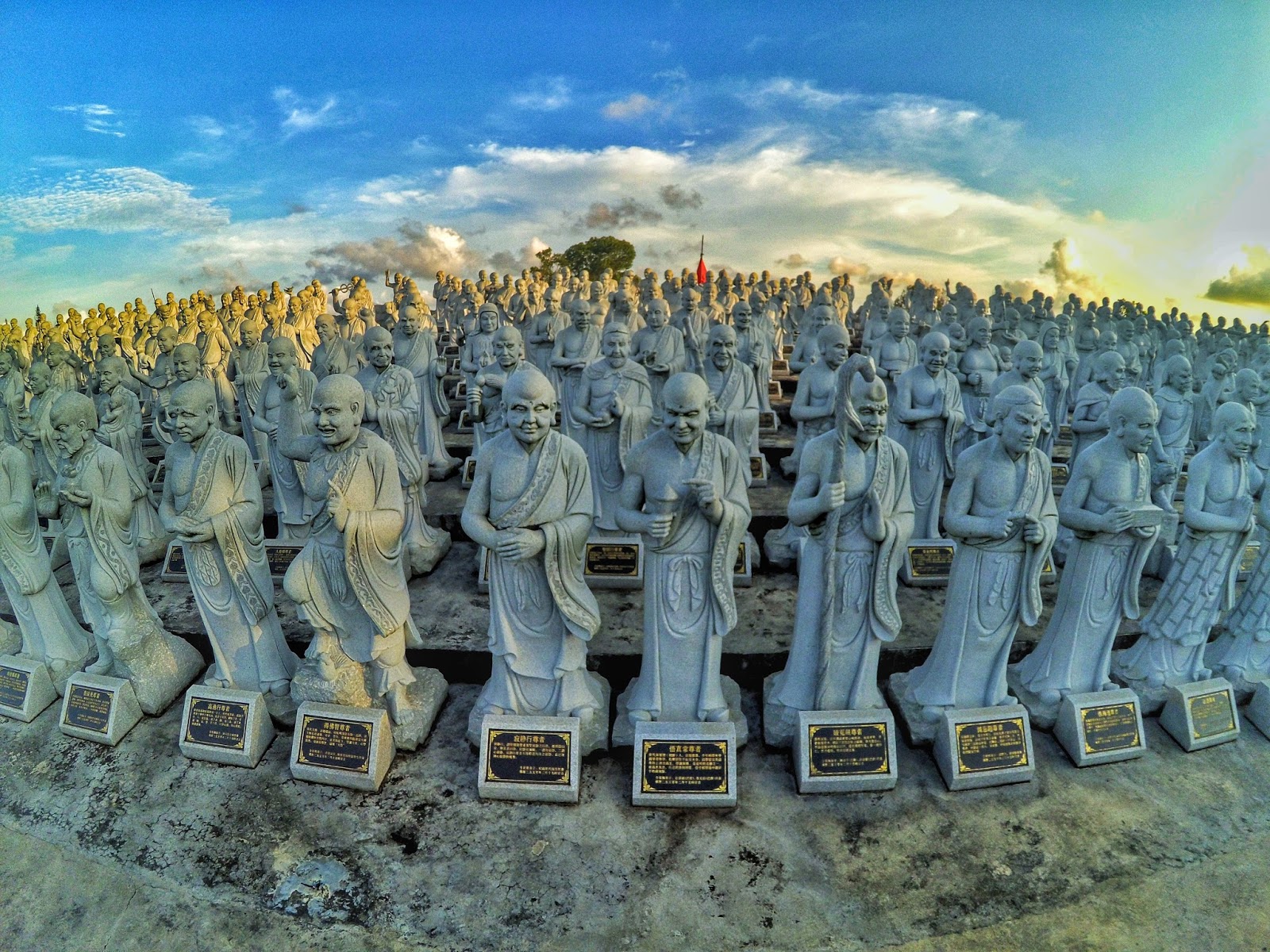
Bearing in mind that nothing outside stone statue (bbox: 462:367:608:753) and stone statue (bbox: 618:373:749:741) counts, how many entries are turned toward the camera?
2

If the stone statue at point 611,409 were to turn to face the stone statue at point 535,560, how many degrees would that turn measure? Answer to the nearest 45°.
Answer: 0° — it already faces it

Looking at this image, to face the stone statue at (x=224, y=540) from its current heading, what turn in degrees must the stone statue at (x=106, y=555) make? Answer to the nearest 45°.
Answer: approximately 90° to its left

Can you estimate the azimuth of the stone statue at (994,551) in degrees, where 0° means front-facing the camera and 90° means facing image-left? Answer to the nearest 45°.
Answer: approximately 315°

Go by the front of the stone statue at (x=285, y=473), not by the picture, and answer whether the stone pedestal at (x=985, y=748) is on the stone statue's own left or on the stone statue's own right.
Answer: on the stone statue's own left

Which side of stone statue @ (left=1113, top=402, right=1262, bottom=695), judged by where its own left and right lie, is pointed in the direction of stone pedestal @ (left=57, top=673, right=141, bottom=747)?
right

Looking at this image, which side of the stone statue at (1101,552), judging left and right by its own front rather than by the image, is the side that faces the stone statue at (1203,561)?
left

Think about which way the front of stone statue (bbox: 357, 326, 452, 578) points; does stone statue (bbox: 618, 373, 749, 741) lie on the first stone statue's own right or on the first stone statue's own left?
on the first stone statue's own left

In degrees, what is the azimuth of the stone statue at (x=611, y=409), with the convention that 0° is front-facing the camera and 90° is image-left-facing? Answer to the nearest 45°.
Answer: approximately 0°
